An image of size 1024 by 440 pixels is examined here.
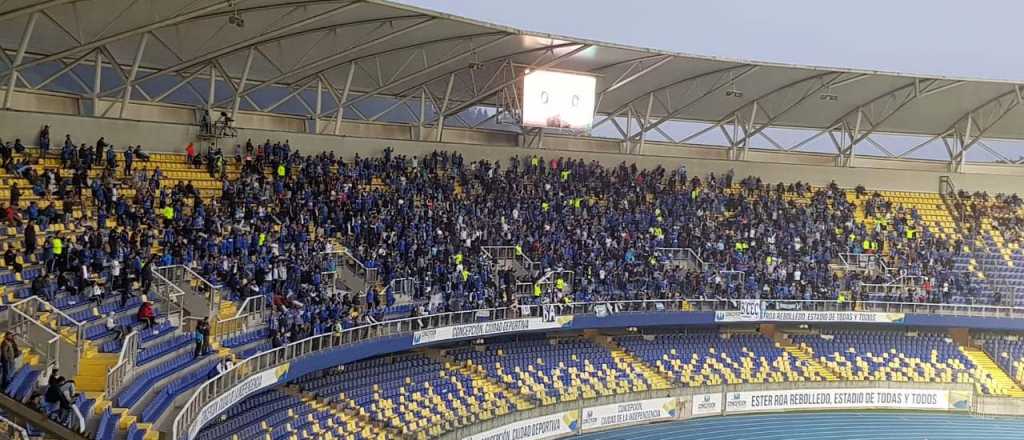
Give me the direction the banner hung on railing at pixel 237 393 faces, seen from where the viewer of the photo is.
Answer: facing the viewer and to the right of the viewer

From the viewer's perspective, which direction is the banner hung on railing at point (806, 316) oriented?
toward the camera

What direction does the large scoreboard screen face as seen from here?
toward the camera

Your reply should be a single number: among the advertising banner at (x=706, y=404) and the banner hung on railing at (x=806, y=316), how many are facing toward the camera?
2

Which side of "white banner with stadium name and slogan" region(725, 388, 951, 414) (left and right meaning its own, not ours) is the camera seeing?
front

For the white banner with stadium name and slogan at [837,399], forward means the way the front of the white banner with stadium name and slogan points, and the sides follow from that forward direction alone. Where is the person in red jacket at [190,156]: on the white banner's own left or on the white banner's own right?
on the white banner's own right

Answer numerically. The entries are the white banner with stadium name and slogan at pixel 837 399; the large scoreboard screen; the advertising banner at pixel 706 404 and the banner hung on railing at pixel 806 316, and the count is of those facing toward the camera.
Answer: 4

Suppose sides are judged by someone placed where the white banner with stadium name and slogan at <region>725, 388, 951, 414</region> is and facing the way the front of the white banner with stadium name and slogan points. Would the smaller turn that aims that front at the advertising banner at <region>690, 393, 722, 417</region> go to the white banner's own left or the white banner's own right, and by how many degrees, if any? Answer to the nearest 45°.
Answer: approximately 45° to the white banner's own right

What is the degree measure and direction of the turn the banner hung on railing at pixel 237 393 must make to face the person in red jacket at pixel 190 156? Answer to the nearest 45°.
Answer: approximately 135° to its left

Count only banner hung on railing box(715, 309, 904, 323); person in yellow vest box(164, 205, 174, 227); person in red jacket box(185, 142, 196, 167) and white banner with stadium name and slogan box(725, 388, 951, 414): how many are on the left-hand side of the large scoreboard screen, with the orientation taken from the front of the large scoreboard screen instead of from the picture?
2
